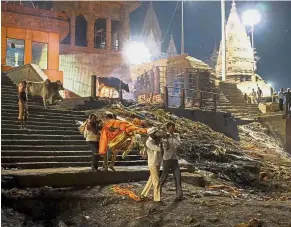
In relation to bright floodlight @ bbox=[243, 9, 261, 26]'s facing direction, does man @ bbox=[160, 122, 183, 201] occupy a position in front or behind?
in front

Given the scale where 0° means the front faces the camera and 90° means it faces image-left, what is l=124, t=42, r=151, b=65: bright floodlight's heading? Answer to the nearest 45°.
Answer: approximately 0°

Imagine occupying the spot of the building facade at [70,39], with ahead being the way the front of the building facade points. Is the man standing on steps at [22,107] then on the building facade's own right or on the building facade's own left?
on the building facade's own right

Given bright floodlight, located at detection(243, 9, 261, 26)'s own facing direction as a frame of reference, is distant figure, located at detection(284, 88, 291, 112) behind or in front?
in front

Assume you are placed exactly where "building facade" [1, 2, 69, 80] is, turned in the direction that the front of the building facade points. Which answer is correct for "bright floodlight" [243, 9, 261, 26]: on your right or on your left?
on your left

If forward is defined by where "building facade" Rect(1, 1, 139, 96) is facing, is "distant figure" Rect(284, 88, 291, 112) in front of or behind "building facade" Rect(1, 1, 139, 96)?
in front

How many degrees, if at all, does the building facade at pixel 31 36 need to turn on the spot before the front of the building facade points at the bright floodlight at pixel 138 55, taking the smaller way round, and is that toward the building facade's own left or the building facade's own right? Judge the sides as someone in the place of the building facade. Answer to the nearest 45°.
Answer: approximately 90° to the building facade's own left

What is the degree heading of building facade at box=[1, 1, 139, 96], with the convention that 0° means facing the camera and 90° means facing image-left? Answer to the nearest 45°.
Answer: approximately 315°
